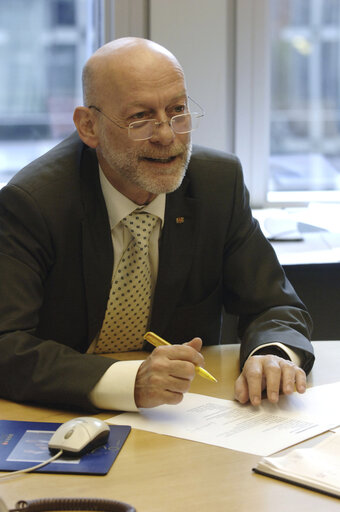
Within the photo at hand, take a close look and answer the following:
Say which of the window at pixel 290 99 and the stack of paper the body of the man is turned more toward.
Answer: the stack of paper

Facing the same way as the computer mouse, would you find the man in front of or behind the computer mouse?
behind

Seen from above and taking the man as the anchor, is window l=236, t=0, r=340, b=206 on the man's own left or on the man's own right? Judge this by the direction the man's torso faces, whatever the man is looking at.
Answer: on the man's own left

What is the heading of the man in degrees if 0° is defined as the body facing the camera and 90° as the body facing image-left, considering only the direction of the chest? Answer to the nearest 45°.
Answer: approximately 315°
